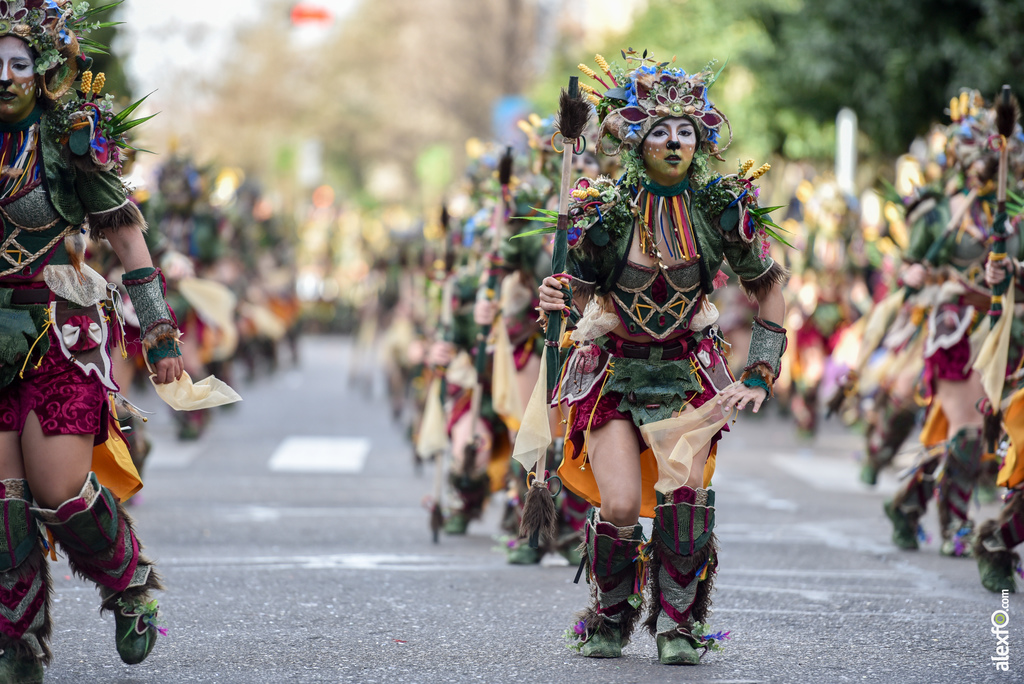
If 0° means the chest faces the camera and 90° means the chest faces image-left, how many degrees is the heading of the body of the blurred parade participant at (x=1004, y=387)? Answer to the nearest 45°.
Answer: approximately 45°

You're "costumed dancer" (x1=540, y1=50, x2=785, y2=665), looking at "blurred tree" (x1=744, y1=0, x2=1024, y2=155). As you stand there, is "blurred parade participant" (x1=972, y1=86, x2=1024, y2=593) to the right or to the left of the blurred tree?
right

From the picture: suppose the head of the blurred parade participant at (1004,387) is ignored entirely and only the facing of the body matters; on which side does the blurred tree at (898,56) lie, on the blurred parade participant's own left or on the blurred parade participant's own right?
on the blurred parade participant's own right

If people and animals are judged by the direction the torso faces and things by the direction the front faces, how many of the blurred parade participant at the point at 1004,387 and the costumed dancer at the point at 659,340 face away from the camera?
0

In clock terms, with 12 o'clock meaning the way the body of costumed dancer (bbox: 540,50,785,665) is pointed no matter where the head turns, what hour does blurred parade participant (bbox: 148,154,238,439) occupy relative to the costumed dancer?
The blurred parade participant is roughly at 5 o'clock from the costumed dancer.

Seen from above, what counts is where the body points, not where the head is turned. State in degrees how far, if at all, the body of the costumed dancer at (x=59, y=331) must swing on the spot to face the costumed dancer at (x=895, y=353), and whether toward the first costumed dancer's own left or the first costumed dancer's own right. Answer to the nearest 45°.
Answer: approximately 180°

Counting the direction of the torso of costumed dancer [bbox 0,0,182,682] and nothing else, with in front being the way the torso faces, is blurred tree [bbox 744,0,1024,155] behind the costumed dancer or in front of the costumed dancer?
behind

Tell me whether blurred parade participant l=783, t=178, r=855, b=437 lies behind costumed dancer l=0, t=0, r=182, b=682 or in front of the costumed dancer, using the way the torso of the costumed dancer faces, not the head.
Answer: behind

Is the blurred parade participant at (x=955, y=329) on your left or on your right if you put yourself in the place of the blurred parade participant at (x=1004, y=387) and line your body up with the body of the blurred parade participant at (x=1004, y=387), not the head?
on your right

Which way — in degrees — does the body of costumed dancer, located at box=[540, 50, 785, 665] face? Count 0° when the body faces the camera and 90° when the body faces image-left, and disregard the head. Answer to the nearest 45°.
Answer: approximately 0°

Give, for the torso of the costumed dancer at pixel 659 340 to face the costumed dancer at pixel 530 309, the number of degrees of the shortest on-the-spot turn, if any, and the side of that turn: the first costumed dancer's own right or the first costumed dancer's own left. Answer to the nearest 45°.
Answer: approximately 180°
